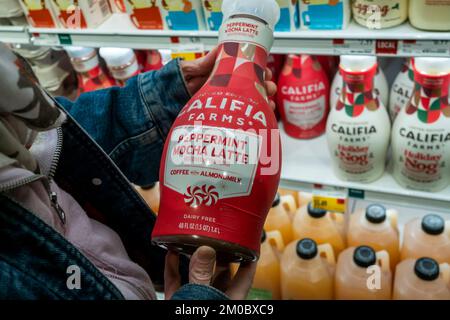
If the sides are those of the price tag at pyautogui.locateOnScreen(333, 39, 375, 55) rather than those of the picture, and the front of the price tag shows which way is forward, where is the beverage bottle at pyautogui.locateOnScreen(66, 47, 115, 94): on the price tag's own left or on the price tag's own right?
on the price tag's own right

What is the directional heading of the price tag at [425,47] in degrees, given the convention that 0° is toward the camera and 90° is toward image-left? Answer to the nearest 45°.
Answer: approximately 0°

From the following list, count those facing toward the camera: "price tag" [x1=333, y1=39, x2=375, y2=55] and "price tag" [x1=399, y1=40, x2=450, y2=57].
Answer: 2
